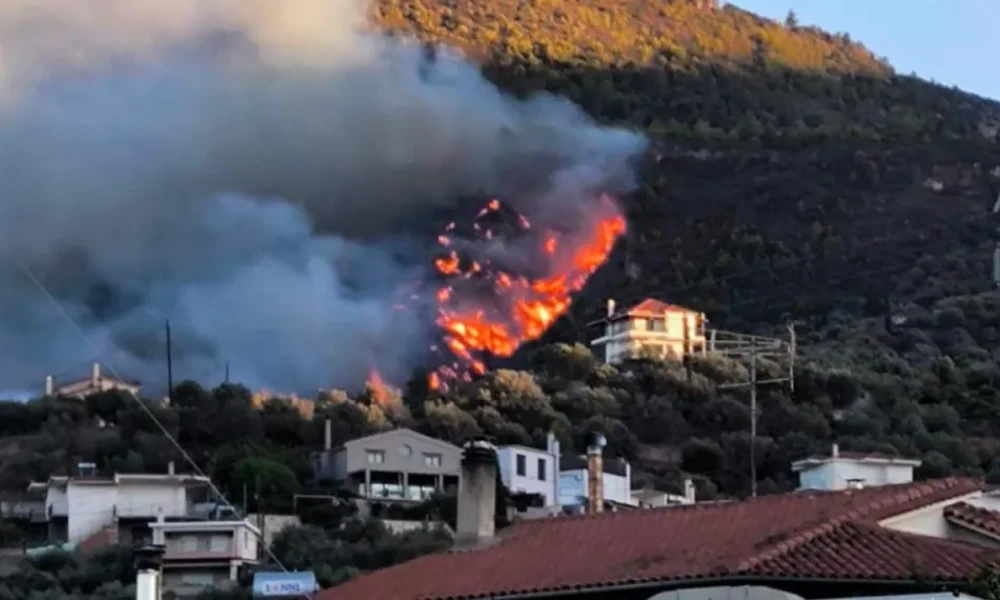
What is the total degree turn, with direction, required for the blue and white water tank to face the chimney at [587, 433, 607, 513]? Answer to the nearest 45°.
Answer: approximately 90° to its left

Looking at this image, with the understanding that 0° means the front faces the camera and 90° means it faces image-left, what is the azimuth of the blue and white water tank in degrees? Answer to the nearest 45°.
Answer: approximately 0°
